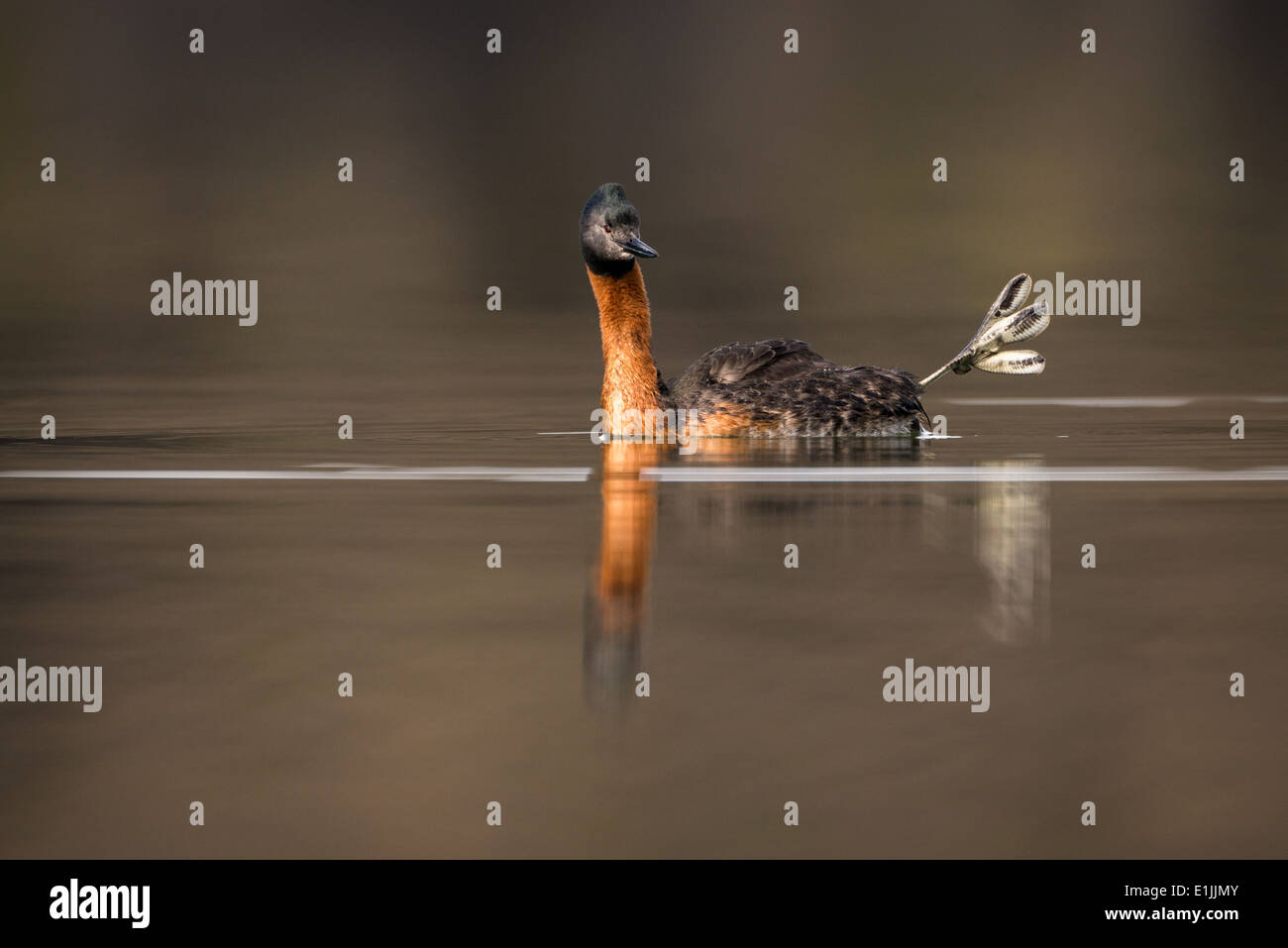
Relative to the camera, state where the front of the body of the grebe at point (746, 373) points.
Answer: to the viewer's left
